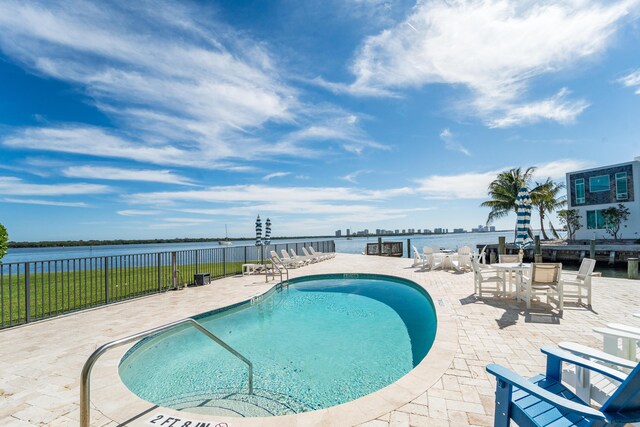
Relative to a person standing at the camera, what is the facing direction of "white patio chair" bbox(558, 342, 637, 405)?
facing away from the viewer and to the left of the viewer
